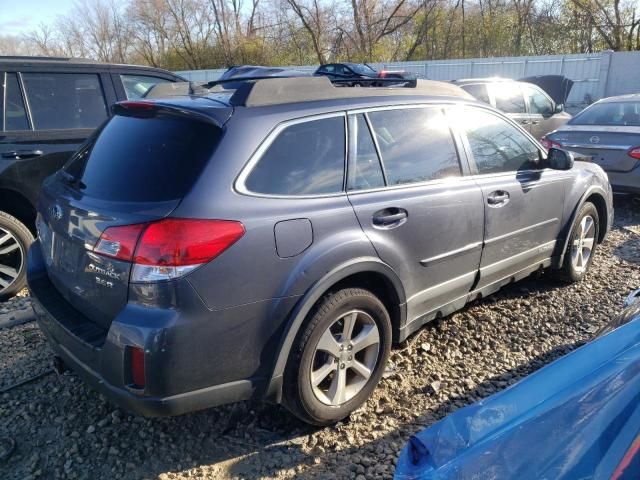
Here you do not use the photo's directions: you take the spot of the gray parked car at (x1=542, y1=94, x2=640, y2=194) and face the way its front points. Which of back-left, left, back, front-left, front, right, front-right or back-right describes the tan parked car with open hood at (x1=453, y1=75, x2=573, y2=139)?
left

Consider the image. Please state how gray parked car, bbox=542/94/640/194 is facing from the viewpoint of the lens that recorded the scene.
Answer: facing away from the viewer and to the right of the viewer

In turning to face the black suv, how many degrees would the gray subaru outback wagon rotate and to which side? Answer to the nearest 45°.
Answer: approximately 90° to its left

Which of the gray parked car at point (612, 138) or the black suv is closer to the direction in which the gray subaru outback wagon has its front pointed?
the gray parked car

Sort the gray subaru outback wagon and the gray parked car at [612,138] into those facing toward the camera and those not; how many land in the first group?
0

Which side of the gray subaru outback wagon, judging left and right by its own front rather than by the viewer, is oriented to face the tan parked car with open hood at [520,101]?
front

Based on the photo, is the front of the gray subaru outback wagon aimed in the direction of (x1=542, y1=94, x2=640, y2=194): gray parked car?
yes

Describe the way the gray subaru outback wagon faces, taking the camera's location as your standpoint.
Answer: facing away from the viewer and to the right of the viewer
